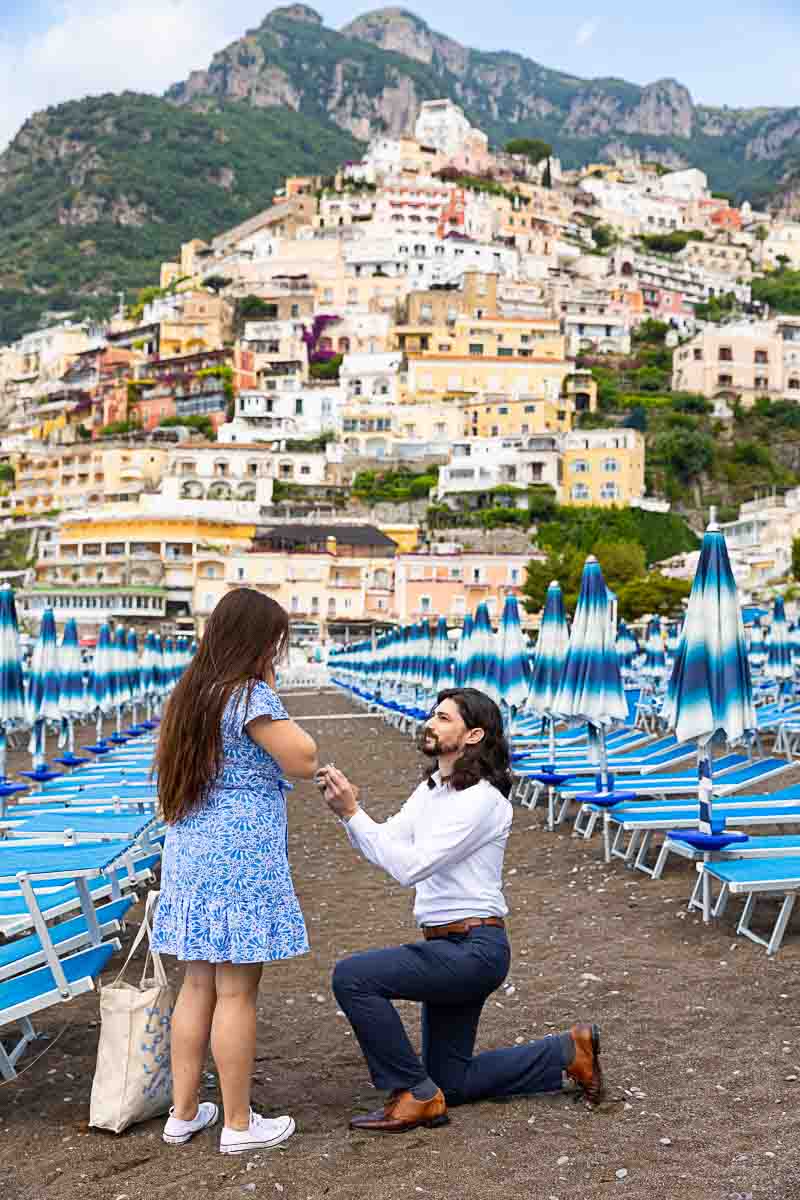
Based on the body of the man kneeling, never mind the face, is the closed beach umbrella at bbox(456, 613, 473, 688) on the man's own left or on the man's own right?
on the man's own right

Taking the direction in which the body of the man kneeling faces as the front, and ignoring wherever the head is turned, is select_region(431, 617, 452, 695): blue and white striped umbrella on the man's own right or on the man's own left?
on the man's own right

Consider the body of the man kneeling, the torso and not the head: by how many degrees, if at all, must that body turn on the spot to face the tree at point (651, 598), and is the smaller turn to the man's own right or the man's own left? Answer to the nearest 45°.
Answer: approximately 90° to the man's own right

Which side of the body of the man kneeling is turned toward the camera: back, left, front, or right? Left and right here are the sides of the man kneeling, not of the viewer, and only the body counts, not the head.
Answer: left

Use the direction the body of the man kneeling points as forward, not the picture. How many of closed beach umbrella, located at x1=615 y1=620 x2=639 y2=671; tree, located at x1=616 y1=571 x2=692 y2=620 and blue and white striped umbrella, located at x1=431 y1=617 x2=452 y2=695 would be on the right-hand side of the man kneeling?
3

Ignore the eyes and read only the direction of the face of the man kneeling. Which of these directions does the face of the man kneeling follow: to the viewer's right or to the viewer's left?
to the viewer's left

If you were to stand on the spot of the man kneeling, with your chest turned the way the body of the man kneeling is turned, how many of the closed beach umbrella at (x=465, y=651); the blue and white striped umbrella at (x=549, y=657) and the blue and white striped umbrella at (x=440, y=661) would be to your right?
3

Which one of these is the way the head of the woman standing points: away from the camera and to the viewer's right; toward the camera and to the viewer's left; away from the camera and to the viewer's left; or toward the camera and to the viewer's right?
away from the camera and to the viewer's right

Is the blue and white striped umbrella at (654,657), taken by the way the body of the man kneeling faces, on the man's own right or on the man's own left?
on the man's own right

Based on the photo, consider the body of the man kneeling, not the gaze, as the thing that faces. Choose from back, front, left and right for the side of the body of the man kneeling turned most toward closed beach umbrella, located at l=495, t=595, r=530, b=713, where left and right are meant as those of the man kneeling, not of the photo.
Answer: right

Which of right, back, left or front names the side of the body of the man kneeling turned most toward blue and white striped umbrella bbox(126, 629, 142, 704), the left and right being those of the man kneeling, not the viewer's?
right

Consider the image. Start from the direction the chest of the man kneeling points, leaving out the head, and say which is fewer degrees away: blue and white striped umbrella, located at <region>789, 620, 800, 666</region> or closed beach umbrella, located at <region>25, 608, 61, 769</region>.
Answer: the closed beach umbrella

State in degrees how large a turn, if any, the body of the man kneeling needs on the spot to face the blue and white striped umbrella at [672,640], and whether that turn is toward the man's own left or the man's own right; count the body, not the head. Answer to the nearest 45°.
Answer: approximately 90° to the man's own right
